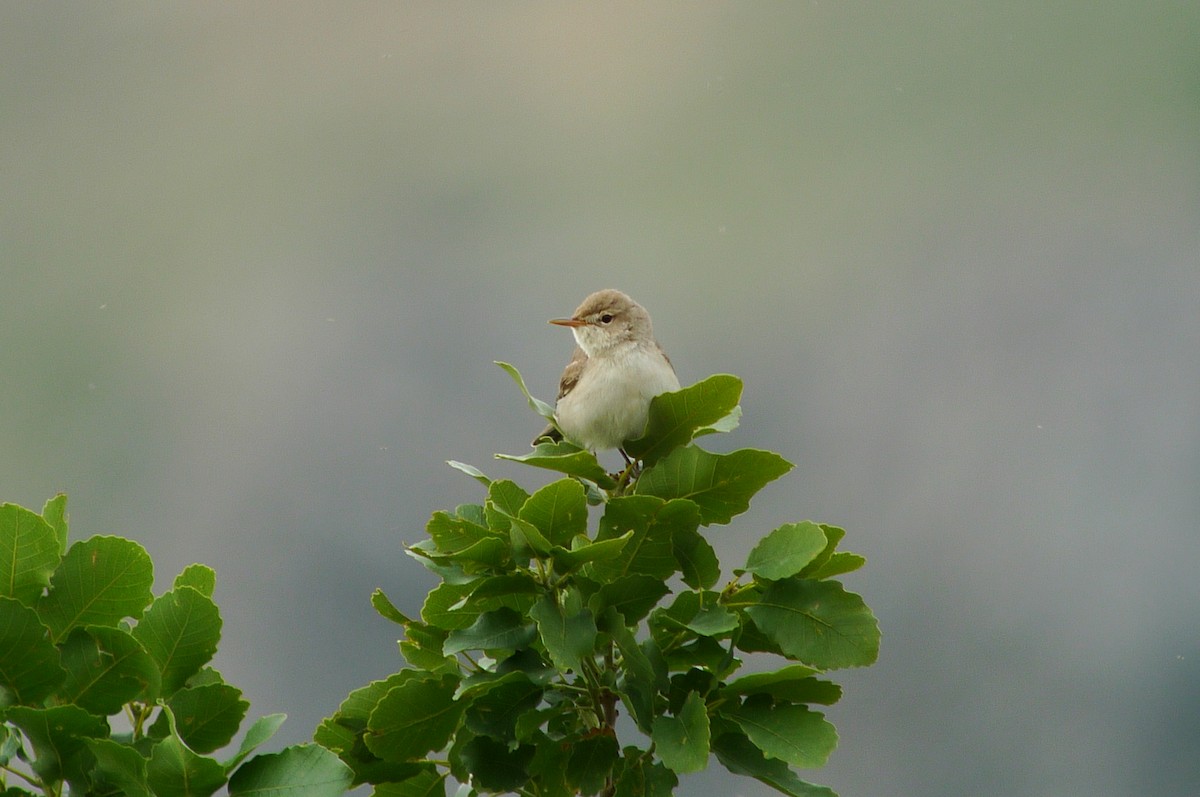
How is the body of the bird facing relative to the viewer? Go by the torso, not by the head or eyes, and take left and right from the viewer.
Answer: facing the viewer and to the right of the viewer

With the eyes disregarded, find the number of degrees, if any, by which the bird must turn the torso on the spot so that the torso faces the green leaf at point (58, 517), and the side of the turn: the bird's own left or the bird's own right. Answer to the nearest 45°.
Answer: approximately 90° to the bird's own right

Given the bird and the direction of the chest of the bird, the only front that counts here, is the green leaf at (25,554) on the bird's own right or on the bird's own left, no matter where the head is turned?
on the bird's own right
